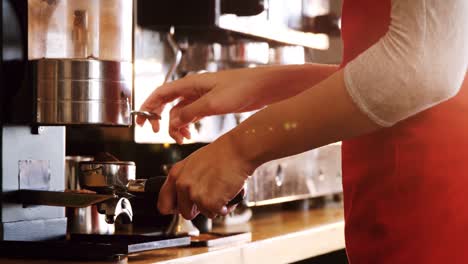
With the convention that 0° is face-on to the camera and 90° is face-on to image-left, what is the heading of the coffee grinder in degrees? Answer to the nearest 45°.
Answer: approximately 270°
